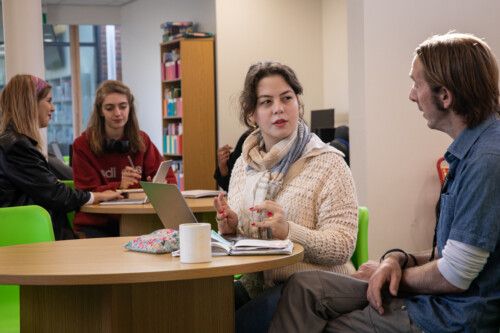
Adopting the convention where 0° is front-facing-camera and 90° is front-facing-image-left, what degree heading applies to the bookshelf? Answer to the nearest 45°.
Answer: approximately 90°

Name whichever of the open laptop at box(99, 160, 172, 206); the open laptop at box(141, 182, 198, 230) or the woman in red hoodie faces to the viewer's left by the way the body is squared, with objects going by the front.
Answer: the open laptop at box(99, 160, 172, 206)

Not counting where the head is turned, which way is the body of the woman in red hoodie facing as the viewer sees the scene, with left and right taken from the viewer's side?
facing the viewer

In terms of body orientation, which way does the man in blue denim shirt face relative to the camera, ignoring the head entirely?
to the viewer's left

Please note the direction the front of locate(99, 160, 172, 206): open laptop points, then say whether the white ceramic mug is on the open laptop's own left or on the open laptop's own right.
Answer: on the open laptop's own left

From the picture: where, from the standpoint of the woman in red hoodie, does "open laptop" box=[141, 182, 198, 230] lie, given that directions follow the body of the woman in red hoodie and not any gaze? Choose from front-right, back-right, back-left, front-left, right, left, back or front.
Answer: front

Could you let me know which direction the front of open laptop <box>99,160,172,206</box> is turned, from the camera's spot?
facing to the left of the viewer

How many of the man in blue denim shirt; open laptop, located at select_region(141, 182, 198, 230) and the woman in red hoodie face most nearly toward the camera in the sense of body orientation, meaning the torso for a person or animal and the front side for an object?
1

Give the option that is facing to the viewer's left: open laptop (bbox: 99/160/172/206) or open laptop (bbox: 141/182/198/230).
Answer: open laptop (bbox: 99/160/172/206)

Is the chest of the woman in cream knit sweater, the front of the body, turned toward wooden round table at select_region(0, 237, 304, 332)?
yes

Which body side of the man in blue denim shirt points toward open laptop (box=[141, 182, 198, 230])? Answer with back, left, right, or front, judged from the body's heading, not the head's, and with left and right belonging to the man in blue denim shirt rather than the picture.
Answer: front

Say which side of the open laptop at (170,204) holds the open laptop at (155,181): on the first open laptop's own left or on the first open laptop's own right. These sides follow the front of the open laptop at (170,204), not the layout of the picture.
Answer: on the first open laptop's own left

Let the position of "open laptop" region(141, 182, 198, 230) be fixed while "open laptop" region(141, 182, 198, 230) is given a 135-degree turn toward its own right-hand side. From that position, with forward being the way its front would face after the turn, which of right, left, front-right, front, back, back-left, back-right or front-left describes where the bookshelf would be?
back

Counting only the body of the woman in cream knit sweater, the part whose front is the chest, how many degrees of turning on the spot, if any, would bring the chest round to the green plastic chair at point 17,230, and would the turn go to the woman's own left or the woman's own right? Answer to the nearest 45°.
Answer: approximately 45° to the woman's own right
